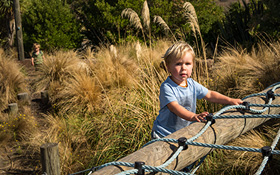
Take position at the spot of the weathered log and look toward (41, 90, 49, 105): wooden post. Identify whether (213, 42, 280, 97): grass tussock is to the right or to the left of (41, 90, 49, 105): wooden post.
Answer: right

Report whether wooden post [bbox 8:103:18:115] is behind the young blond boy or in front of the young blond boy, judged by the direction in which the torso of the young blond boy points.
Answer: behind

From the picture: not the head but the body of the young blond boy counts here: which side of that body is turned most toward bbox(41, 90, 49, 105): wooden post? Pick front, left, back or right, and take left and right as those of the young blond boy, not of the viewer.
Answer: back

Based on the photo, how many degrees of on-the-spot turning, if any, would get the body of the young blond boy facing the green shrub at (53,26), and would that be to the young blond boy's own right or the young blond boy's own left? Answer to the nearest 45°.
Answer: approximately 180°

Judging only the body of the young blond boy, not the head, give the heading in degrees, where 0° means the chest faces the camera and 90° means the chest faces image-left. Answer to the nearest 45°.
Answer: approximately 315°

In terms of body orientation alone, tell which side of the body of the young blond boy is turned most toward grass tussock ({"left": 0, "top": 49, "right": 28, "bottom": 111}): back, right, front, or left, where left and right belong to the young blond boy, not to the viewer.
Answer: back
